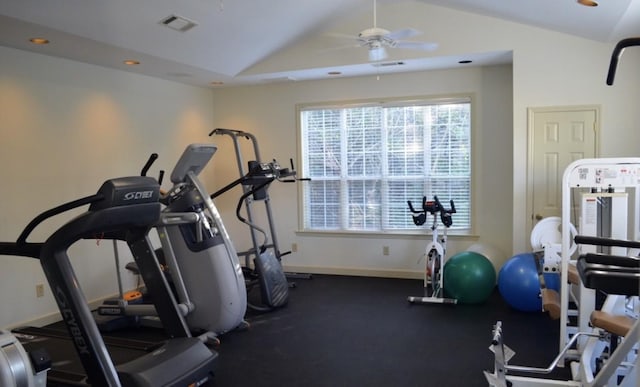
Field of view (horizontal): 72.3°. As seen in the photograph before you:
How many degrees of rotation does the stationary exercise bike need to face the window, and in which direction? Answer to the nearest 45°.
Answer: approximately 135° to its right

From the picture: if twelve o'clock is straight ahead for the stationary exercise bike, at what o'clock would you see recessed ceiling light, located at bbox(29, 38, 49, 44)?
The recessed ceiling light is roughly at 2 o'clock from the stationary exercise bike.

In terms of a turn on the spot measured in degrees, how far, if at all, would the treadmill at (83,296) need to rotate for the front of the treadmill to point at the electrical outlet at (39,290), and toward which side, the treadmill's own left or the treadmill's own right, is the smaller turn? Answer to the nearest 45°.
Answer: approximately 135° to the treadmill's own left

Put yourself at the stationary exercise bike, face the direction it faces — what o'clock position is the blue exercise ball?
The blue exercise ball is roughly at 10 o'clock from the stationary exercise bike.

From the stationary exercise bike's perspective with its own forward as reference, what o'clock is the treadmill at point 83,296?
The treadmill is roughly at 1 o'clock from the stationary exercise bike.
